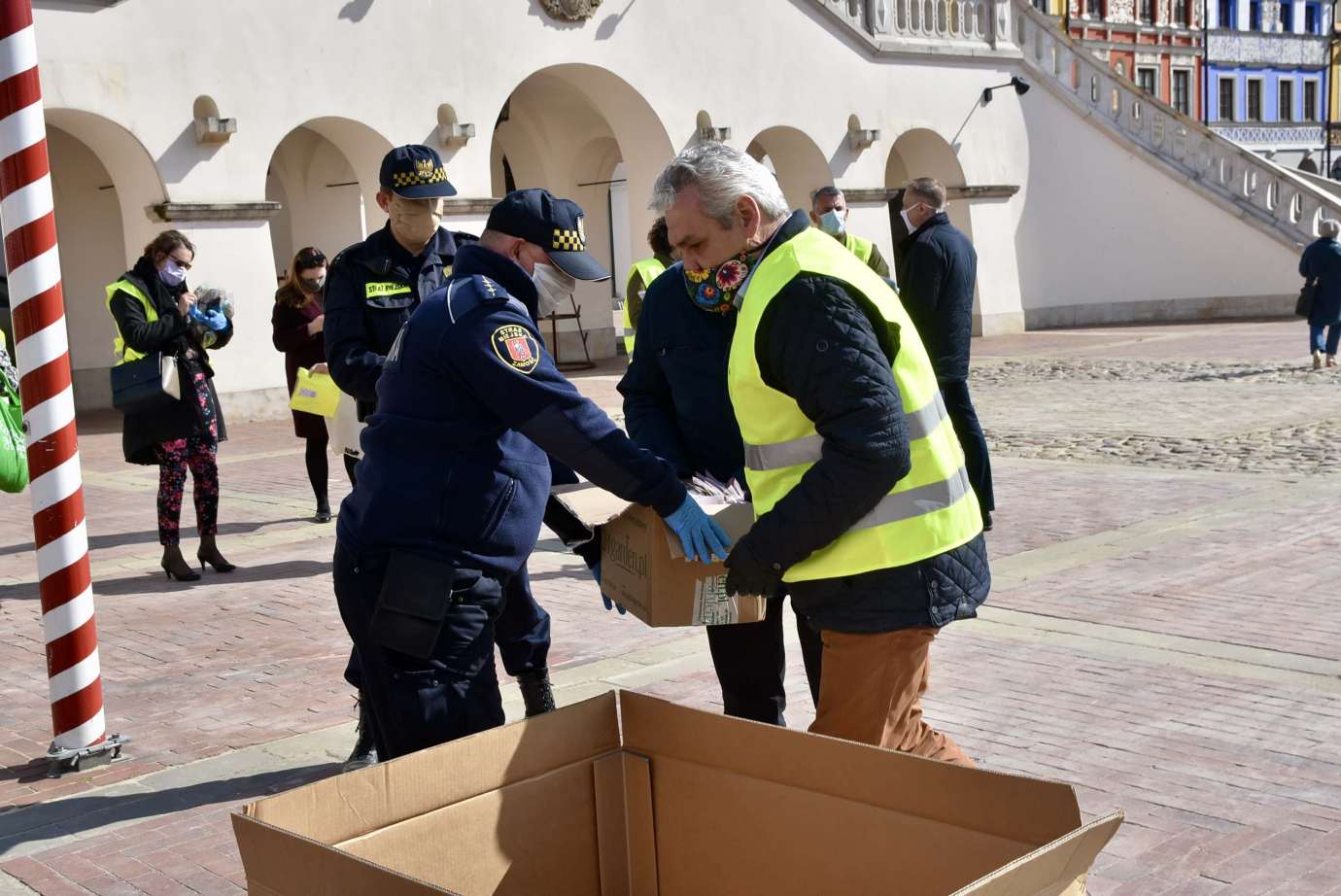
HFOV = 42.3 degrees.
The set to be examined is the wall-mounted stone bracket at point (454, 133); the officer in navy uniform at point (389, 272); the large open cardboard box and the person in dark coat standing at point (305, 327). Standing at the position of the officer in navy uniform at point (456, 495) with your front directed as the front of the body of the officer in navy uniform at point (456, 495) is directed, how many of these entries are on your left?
3

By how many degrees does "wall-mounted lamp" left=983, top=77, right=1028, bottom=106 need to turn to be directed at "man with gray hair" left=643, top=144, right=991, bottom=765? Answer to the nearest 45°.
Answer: approximately 45° to its right

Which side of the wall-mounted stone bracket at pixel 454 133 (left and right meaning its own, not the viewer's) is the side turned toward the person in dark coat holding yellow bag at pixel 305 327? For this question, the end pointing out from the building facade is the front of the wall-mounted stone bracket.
front

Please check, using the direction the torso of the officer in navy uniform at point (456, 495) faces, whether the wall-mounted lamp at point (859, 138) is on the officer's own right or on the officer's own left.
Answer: on the officer's own left

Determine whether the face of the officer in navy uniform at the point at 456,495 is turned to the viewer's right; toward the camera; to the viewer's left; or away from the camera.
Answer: to the viewer's right

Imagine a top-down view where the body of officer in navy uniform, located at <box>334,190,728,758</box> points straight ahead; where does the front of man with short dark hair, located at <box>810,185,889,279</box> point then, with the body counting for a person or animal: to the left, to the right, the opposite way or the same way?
to the right

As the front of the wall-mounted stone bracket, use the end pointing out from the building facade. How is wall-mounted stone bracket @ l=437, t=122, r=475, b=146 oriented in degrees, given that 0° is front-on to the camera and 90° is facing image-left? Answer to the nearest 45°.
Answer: approximately 0°

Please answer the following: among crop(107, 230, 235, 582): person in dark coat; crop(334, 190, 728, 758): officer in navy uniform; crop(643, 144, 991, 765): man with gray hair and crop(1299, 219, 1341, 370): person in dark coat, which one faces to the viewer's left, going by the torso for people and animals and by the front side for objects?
the man with gray hair

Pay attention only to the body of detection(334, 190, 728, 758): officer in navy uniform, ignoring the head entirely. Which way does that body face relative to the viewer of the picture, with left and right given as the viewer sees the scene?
facing to the right of the viewer

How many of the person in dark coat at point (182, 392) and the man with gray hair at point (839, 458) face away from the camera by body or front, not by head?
0

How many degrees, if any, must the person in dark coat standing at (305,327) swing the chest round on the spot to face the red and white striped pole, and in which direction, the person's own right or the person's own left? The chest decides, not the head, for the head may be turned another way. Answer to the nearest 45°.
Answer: approximately 45° to the person's own right
